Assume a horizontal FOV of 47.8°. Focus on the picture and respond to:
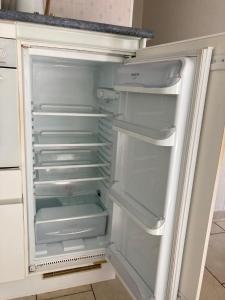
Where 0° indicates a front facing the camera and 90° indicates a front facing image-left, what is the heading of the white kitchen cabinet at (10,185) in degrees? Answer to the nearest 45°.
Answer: approximately 0°
